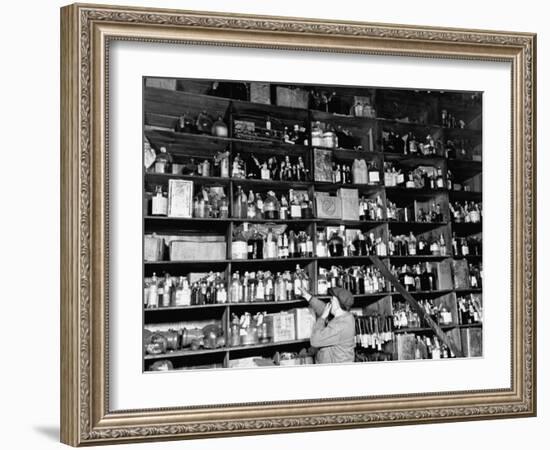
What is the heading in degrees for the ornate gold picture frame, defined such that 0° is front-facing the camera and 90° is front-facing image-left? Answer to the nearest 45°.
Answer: approximately 315°
